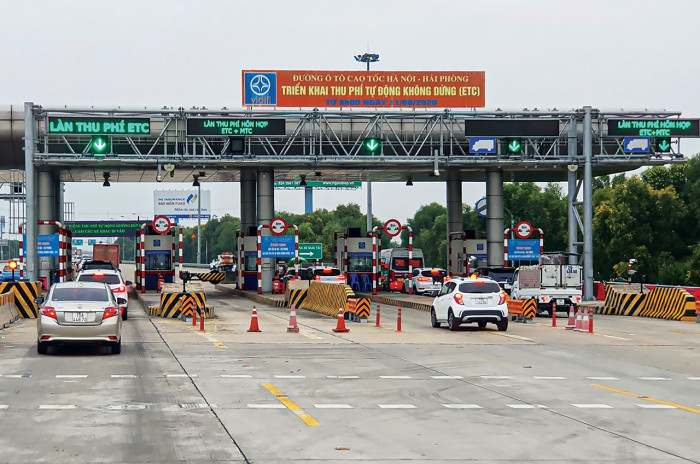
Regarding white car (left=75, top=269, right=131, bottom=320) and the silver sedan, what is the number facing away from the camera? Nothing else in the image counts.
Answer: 2

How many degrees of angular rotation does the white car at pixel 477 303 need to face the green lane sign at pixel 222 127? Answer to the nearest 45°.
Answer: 0° — it already faces it

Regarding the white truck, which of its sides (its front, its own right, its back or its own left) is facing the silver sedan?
left

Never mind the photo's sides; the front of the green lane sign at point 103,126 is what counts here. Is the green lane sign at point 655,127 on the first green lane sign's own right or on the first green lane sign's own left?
on the first green lane sign's own left

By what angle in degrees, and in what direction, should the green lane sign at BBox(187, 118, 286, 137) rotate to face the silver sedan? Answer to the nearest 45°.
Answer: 0° — it already faces it

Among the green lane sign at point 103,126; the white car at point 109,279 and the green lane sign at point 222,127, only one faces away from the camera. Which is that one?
the white car

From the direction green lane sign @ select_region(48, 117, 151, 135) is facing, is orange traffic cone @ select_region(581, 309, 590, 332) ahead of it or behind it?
ahead

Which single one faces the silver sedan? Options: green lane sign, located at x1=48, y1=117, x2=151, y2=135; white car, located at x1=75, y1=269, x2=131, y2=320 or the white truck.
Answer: the green lane sign

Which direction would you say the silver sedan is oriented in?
away from the camera

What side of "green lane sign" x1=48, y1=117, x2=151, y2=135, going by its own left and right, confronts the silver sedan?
front

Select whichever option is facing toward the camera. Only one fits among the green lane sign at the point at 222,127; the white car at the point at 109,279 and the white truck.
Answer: the green lane sign

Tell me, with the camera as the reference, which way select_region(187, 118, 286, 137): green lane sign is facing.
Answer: facing the viewer

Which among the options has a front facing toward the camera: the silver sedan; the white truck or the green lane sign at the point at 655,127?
the green lane sign

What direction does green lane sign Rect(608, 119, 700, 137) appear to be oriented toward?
toward the camera

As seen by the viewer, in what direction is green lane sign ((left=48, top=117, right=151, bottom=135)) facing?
toward the camera

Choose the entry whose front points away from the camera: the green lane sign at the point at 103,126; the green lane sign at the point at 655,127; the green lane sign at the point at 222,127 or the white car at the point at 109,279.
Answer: the white car

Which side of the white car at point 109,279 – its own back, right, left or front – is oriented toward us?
back

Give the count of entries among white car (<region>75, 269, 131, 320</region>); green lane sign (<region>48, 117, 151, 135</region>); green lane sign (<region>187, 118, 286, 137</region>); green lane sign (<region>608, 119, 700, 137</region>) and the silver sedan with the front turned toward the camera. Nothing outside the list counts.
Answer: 3
